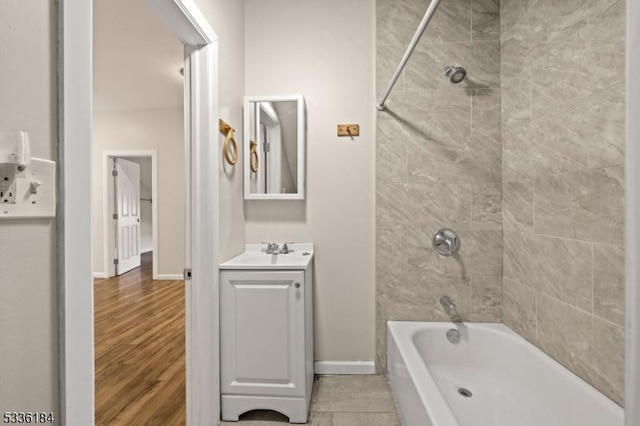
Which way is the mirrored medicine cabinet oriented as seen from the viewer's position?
toward the camera

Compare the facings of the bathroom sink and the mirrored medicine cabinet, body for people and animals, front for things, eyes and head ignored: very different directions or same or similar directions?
same or similar directions

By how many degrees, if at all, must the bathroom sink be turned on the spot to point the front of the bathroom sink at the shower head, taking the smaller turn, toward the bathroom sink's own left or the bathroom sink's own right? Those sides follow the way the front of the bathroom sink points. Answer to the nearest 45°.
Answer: approximately 90° to the bathroom sink's own left

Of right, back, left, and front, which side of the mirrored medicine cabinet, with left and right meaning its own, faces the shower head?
left

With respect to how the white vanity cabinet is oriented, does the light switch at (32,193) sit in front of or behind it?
in front

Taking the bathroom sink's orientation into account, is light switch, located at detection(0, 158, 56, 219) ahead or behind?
ahead

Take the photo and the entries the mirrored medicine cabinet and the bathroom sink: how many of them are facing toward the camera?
2

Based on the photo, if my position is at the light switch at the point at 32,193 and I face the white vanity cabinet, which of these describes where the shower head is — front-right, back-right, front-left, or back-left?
front-right

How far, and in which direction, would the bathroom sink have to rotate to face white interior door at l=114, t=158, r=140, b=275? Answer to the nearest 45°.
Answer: approximately 135° to its right

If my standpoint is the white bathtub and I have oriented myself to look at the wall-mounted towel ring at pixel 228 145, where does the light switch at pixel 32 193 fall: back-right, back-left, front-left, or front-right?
front-left

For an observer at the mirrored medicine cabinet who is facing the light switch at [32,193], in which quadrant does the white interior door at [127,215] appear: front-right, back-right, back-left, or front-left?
back-right

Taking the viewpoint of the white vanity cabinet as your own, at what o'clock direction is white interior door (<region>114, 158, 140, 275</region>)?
The white interior door is roughly at 5 o'clock from the white vanity cabinet.

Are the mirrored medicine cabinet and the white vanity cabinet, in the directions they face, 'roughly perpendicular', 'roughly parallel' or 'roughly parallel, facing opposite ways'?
roughly parallel

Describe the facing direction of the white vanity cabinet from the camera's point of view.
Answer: facing the viewer
